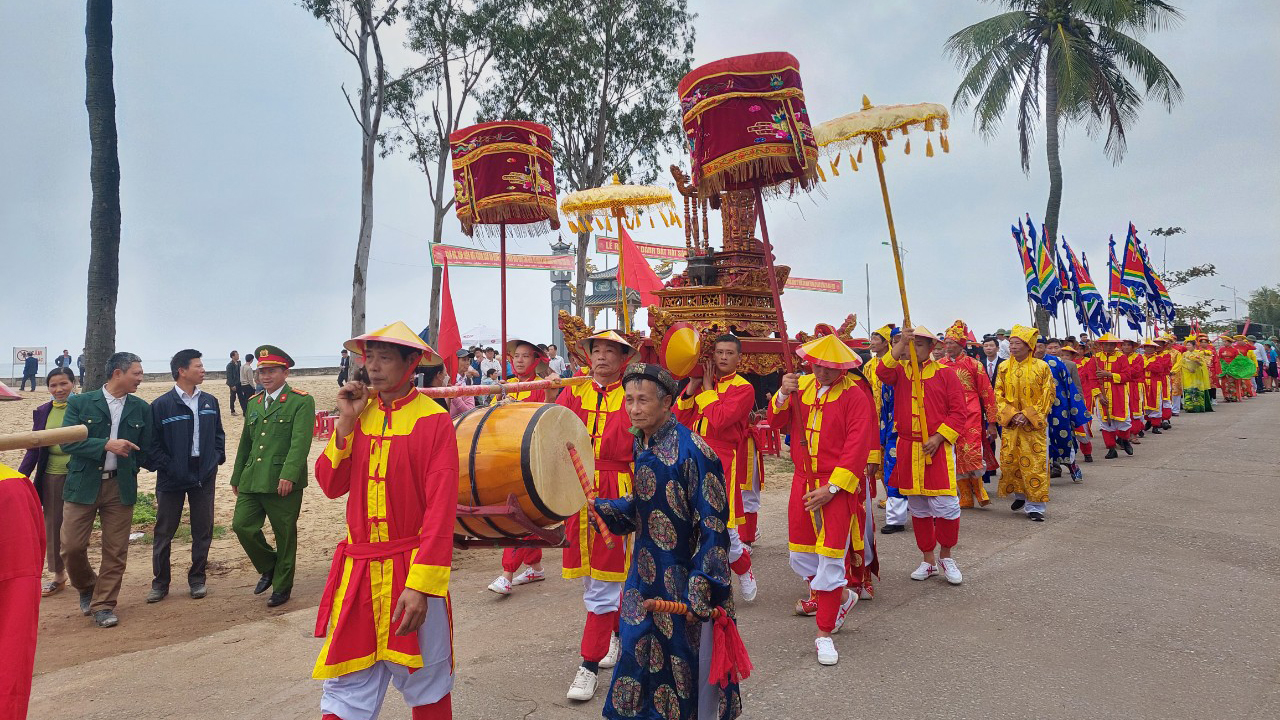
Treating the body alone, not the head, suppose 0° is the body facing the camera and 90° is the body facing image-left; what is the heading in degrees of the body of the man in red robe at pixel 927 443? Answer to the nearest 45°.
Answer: approximately 0°

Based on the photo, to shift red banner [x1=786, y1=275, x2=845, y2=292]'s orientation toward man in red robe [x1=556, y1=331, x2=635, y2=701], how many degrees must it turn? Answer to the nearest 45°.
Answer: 0° — it already faces them

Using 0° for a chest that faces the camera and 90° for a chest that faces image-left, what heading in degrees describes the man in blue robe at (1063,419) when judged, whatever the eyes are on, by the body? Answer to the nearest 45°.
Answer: approximately 45°

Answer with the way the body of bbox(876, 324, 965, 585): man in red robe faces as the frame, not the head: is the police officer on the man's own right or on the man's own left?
on the man's own right

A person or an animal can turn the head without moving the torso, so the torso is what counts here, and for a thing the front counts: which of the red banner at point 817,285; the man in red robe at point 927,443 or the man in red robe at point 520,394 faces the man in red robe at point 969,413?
the red banner

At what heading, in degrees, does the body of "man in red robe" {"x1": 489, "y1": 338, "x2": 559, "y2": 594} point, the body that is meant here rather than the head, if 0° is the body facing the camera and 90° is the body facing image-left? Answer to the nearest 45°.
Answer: approximately 45°

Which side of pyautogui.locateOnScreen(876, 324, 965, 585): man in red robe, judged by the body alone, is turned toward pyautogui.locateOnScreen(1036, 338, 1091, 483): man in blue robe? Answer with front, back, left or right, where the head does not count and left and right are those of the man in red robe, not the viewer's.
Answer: back

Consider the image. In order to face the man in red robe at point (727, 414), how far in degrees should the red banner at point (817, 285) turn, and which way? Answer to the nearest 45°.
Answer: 0° — it already faces them

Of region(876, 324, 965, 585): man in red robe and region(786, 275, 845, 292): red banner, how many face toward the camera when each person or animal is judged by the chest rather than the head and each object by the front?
2
